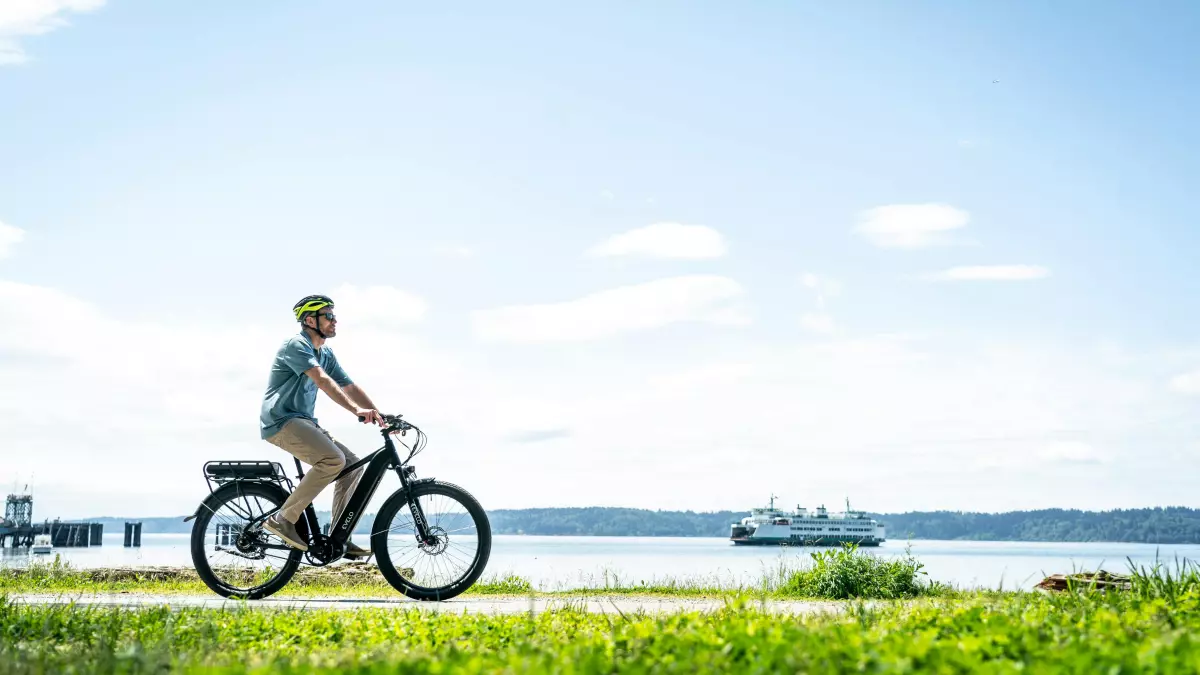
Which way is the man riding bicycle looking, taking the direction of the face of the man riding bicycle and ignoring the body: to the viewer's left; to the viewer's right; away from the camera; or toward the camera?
to the viewer's right

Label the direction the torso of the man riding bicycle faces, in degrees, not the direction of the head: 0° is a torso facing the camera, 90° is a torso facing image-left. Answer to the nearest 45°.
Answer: approximately 270°

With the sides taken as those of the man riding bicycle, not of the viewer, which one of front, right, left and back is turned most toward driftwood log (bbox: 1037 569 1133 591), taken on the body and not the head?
front
